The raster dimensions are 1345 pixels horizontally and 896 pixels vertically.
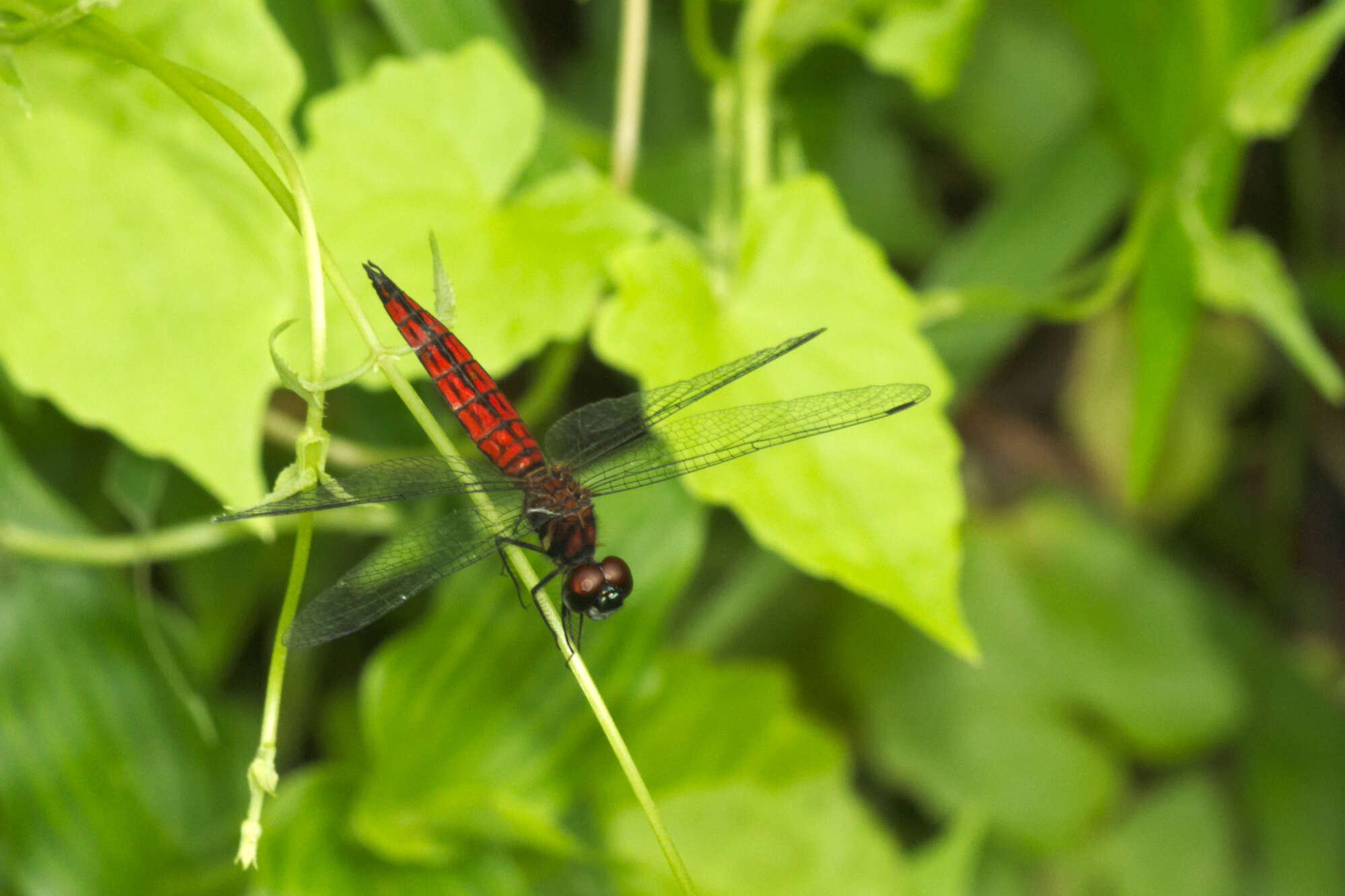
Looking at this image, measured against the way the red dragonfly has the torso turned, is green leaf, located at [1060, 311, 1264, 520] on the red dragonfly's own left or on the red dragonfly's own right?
on the red dragonfly's own left

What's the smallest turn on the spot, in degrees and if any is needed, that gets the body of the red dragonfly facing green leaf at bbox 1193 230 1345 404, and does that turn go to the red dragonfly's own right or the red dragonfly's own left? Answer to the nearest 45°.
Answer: approximately 45° to the red dragonfly's own left

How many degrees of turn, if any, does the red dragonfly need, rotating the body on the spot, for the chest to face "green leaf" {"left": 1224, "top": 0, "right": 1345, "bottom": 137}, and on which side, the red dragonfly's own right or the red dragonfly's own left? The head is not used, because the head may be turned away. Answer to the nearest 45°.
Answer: approximately 45° to the red dragonfly's own left

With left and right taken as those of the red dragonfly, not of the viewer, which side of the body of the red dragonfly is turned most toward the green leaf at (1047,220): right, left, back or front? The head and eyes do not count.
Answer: left

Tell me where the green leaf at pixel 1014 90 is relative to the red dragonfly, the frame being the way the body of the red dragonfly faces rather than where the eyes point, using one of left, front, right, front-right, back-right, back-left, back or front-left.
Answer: left

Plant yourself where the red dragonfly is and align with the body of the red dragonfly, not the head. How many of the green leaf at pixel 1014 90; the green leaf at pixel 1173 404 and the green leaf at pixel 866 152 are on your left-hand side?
3

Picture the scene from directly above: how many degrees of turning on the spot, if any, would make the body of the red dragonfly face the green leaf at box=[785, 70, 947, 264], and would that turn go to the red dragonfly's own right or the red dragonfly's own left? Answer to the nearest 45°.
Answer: approximately 90° to the red dragonfly's own left

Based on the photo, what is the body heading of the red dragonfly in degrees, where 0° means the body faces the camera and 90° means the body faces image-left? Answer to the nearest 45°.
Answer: approximately 315°
